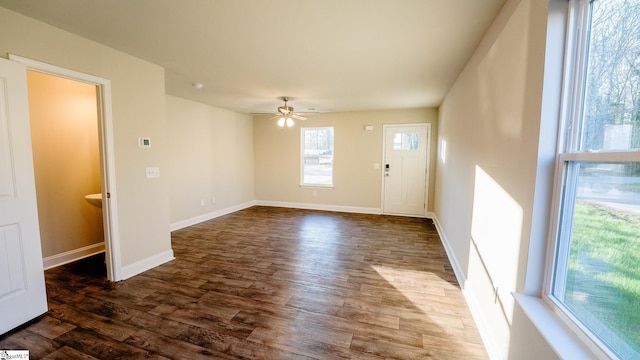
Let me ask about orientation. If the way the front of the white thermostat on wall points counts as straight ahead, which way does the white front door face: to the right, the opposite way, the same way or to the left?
to the right

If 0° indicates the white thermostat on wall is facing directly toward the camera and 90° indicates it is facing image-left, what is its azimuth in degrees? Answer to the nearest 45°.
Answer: approximately 315°

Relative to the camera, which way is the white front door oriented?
toward the camera

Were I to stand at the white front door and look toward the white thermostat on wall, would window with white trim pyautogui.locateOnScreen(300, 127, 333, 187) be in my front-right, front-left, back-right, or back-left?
front-right

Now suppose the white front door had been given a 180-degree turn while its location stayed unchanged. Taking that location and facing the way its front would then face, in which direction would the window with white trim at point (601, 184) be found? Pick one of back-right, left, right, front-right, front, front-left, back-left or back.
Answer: back

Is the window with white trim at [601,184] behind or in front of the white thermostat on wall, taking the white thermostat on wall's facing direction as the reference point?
in front

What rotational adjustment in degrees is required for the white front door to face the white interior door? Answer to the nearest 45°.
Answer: approximately 45° to its right

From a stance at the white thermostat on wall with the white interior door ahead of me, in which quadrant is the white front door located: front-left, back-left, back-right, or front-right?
back-left

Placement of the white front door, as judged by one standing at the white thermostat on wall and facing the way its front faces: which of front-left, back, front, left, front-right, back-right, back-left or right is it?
front-left

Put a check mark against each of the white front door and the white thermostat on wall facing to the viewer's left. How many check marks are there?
0

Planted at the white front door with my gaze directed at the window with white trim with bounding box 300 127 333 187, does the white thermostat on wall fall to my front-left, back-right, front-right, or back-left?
front-left

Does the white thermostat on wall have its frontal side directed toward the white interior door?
no

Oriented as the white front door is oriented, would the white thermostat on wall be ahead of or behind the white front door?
ahead

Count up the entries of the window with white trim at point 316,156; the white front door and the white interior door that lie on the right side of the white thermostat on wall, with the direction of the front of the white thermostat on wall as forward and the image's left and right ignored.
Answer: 1

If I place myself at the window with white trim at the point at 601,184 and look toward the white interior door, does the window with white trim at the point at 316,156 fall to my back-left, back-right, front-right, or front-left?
front-right
